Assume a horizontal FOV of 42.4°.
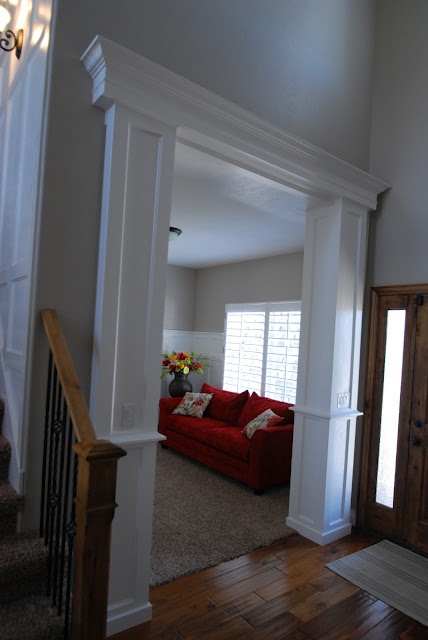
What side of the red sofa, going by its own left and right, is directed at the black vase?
right

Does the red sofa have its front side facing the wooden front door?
no

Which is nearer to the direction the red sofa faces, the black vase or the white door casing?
the white door casing

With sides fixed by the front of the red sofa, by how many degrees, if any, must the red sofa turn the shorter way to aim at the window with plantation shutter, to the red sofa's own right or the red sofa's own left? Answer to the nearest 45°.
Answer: approximately 135° to the red sofa's own right

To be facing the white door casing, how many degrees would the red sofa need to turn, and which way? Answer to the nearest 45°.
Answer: approximately 45° to its left

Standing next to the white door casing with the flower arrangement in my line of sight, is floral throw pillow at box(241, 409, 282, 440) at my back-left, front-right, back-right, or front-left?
front-right

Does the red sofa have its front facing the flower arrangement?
no

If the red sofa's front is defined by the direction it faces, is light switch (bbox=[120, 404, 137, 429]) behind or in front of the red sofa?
in front

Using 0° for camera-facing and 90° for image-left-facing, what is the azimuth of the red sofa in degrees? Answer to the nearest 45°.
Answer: approximately 45°

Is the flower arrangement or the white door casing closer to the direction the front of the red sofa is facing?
the white door casing
